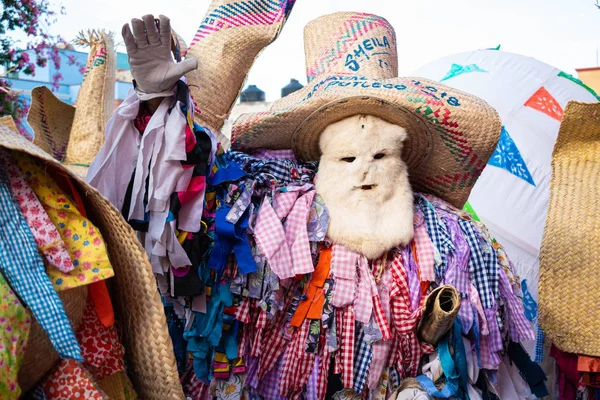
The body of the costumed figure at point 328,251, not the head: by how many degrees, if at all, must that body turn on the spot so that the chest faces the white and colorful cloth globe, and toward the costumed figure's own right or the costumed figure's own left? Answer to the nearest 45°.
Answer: approximately 135° to the costumed figure's own left

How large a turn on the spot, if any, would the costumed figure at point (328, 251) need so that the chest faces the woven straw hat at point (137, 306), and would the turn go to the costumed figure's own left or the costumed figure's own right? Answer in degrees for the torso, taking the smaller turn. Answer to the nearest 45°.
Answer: approximately 45° to the costumed figure's own right

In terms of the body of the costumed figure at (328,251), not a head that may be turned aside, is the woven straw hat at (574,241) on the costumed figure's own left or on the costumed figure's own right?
on the costumed figure's own left

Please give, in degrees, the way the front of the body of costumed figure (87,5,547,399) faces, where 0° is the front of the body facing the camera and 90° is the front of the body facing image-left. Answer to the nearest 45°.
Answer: approximately 0°

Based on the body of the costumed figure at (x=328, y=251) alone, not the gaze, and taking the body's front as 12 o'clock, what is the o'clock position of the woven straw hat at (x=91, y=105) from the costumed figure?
The woven straw hat is roughly at 4 o'clock from the costumed figure.
